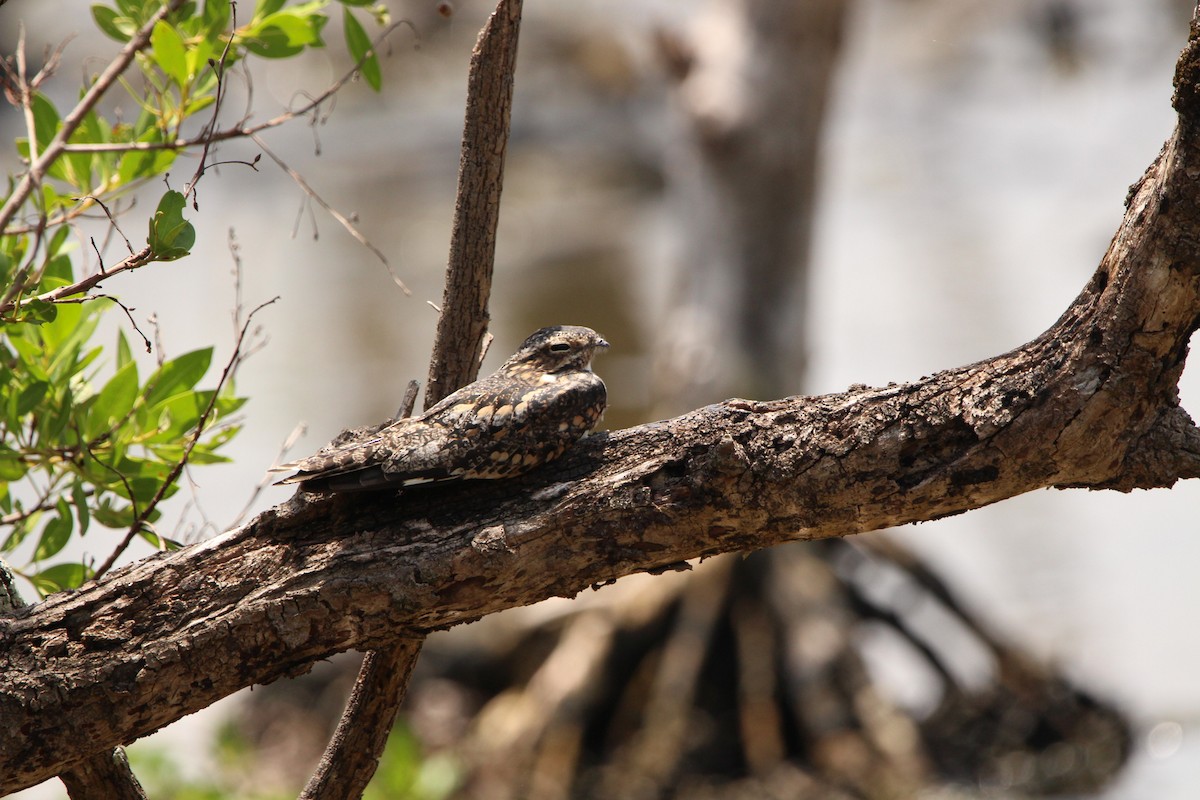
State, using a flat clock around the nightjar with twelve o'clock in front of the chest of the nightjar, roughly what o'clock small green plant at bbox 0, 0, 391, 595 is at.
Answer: The small green plant is roughly at 7 o'clock from the nightjar.

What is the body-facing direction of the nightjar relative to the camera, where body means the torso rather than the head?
to the viewer's right
